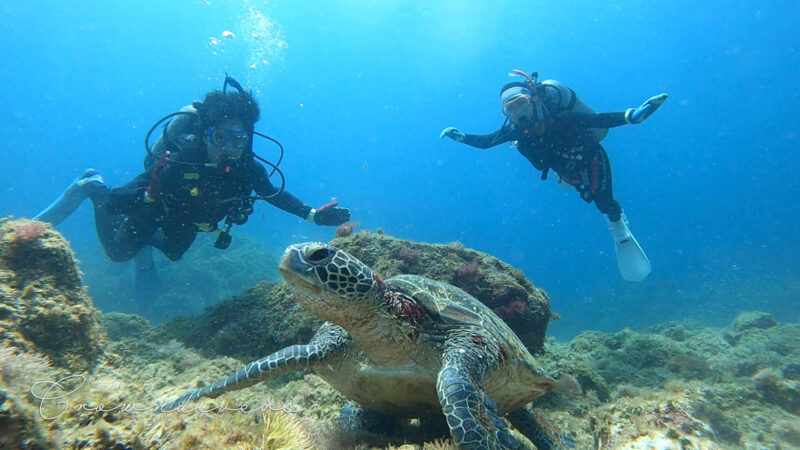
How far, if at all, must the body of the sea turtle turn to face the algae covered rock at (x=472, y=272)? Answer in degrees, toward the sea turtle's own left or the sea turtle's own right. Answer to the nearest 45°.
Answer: approximately 180°

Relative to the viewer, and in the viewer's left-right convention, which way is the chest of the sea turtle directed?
facing the viewer and to the left of the viewer

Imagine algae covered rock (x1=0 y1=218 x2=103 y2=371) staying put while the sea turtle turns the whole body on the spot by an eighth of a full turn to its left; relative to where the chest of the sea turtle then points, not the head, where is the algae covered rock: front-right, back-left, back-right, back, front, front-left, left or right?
right

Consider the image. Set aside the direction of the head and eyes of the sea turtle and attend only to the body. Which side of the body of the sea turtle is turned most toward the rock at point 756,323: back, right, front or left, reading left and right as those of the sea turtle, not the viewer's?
back

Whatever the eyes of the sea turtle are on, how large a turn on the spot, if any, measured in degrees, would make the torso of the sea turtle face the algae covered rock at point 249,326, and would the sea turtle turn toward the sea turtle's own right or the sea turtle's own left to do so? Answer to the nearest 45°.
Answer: approximately 90° to the sea turtle's own right

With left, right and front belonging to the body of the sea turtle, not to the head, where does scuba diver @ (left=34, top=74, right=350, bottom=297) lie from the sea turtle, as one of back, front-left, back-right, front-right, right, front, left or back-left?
right
